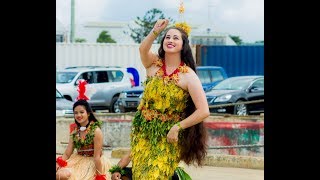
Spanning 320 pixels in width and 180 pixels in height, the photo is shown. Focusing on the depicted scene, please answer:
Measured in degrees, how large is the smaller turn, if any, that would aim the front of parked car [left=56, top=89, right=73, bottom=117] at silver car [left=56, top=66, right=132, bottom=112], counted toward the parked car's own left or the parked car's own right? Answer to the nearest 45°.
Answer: approximately 135° to the parked car's own left

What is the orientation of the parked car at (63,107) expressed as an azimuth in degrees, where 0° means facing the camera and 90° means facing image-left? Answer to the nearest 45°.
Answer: approximately 315°

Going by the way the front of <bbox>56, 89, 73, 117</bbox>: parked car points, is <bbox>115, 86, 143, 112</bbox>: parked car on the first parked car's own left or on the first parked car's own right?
on the first parked car's own left

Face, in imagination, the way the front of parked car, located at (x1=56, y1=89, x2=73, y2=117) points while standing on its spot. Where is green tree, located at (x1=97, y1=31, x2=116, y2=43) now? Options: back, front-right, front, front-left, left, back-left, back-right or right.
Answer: back-left

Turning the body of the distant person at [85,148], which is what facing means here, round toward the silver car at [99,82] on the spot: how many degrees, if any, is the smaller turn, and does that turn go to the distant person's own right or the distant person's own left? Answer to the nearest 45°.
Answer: approximately 135° to the distant person's own right

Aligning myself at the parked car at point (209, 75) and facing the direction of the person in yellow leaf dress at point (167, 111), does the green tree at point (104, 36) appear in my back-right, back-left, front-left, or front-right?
back-right

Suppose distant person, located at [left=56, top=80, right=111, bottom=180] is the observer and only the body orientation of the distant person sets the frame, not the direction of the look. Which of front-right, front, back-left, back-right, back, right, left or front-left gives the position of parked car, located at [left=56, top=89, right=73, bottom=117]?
back-right
